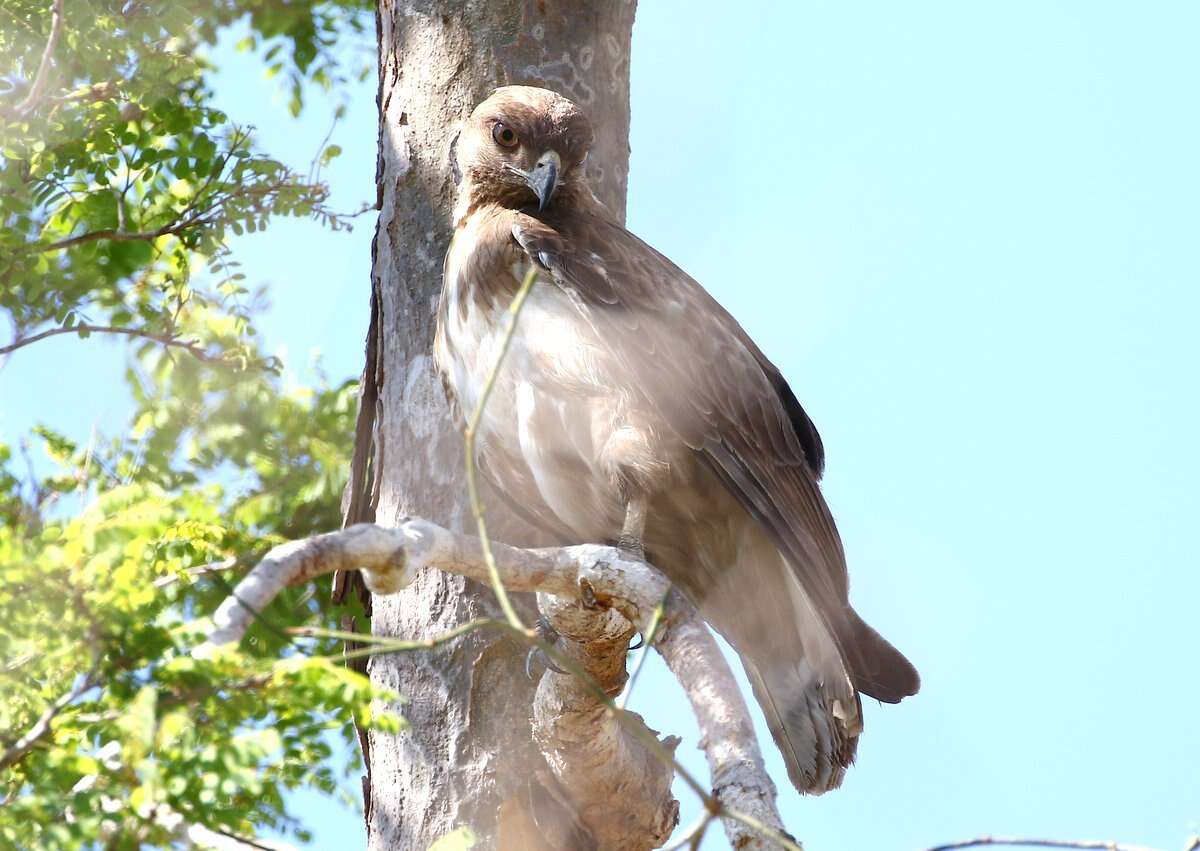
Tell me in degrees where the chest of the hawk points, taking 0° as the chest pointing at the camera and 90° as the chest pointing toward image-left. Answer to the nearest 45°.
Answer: approximately 90°
